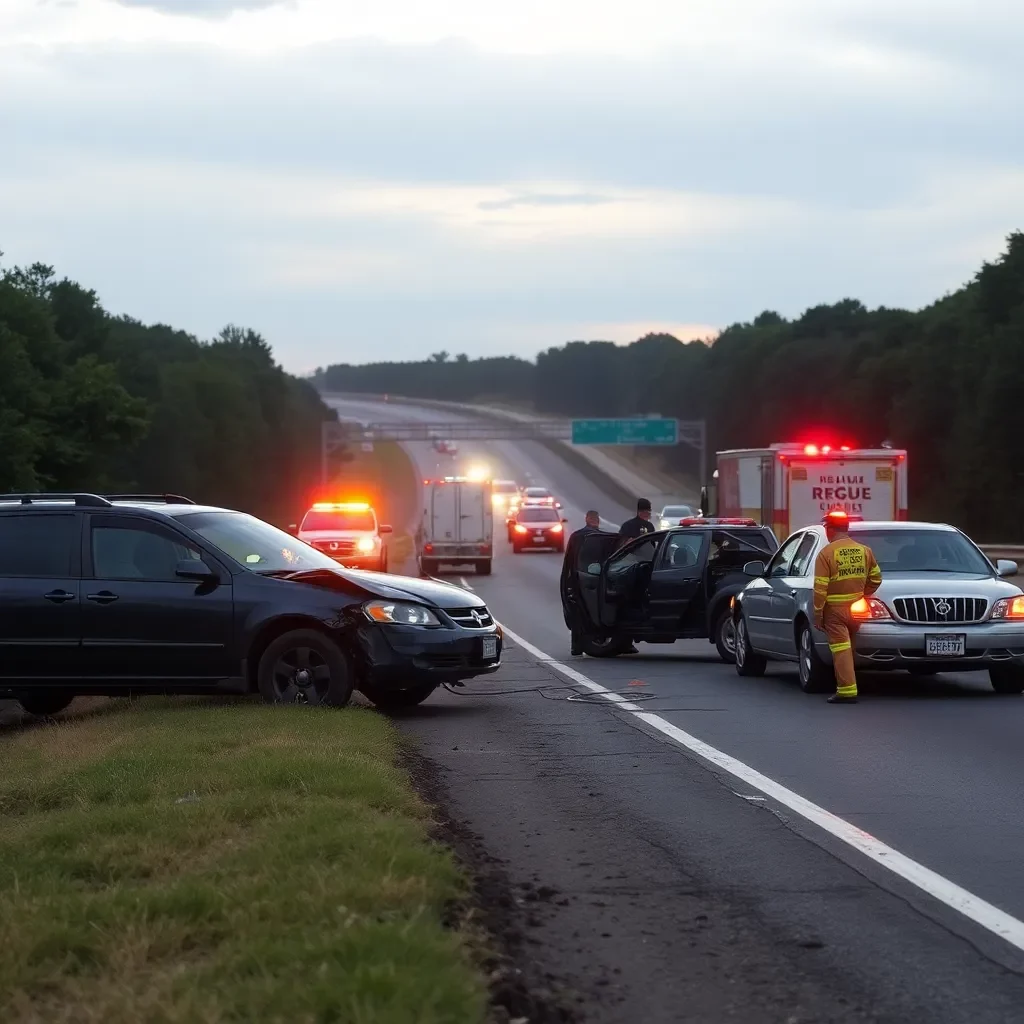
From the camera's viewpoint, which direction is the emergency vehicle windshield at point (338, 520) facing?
toward the camera

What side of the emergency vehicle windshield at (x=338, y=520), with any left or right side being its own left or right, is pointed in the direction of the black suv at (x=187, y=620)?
front

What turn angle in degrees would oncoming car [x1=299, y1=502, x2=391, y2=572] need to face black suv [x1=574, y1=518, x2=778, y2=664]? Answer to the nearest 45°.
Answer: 0° — it already faces it

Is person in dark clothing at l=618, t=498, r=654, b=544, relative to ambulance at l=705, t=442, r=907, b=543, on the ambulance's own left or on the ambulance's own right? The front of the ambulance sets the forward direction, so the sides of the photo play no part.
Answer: on the ambulance's own left

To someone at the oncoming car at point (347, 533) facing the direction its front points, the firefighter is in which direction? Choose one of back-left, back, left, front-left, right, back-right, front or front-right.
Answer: front

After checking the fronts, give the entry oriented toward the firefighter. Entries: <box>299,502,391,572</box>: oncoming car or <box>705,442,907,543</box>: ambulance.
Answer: the oncoming car

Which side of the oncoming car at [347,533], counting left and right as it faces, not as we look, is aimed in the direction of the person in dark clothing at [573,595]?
front

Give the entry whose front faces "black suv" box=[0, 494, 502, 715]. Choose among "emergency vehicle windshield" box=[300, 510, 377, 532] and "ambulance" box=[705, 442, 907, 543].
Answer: the emergency vehicle windshield

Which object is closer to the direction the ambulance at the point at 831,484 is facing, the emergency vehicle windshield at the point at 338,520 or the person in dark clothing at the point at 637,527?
the emergency vehicle windshield

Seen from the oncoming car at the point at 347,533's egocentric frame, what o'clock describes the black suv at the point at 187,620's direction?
The black suv is roughly at 12 o'clock from the oncoming car.

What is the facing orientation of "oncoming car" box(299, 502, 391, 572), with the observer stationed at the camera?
facing the viewer

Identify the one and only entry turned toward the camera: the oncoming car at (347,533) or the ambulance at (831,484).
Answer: the oncoming car

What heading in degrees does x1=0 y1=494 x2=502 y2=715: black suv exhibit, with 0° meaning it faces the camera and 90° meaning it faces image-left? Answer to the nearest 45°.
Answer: approximately 315°

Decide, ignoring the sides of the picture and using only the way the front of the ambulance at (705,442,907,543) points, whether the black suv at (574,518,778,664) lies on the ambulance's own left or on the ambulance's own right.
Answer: on the ambulance's own left

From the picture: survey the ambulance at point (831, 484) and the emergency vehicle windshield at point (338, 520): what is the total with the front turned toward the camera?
1

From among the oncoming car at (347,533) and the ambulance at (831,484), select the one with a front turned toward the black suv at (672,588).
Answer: the oncoming car

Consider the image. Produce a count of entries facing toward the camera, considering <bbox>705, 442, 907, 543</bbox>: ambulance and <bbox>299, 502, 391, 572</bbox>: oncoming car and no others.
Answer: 1

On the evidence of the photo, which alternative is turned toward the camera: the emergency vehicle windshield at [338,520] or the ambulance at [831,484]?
the emergency vehicle windshield
